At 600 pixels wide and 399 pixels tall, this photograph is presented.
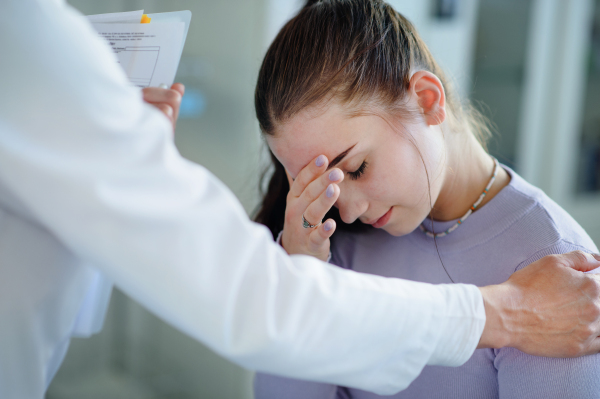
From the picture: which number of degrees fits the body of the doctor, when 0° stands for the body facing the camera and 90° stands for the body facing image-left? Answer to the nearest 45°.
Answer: approximately 225°

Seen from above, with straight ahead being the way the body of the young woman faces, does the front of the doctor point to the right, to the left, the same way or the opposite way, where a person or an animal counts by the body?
the opposite way

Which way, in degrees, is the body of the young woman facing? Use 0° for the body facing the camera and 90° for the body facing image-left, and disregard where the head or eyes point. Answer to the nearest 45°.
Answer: approximately 45°

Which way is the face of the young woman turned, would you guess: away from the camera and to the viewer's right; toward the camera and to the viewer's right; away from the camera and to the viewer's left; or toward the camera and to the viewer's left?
toward the camera and to the viewer's left
